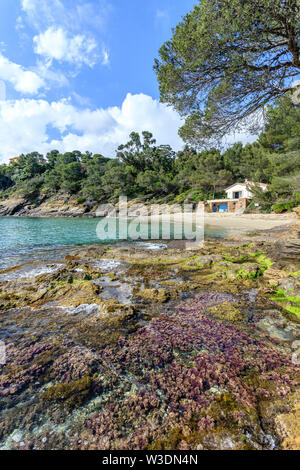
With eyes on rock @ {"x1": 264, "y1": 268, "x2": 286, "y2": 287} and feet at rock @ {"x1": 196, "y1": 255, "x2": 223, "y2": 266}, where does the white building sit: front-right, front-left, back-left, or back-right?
back-left

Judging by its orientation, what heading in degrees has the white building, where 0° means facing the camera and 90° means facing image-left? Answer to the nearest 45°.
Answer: approximately 45°

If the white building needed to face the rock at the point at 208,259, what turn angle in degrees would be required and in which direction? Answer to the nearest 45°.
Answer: approximately 45° to its left

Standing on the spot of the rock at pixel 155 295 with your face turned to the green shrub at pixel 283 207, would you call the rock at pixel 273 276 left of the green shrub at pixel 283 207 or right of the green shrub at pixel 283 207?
right

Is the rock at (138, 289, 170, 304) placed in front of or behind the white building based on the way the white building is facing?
in front

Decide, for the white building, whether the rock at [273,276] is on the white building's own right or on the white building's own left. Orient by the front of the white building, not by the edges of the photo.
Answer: on the white building's own left

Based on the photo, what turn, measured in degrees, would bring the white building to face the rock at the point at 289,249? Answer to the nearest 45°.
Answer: approximately 45° to its left

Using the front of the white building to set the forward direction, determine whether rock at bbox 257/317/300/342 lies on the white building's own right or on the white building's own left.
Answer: on the white building's own left
